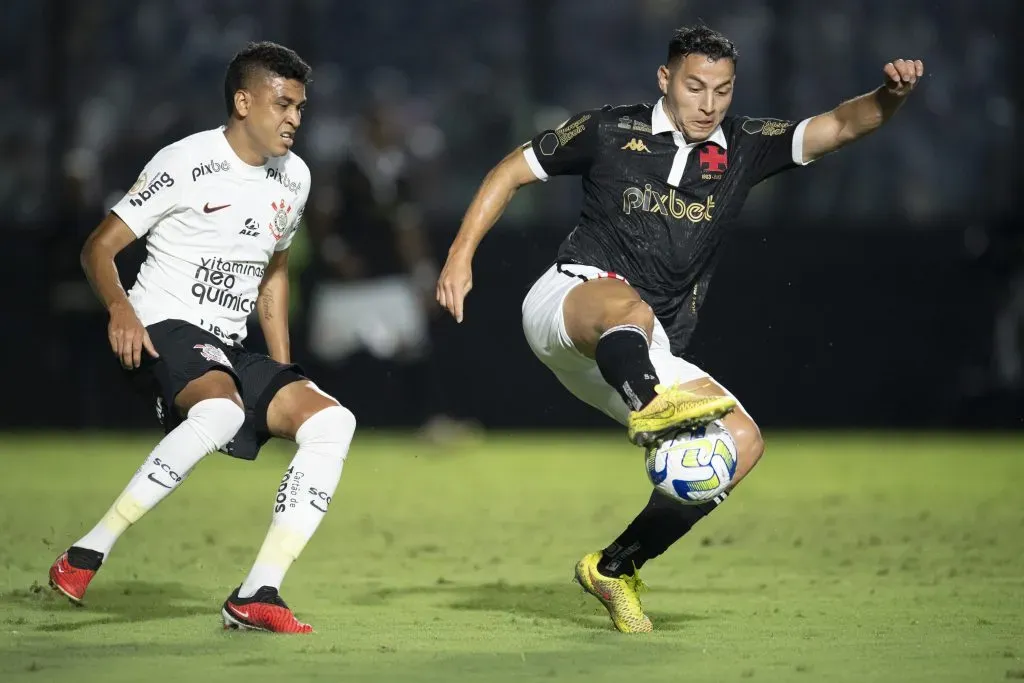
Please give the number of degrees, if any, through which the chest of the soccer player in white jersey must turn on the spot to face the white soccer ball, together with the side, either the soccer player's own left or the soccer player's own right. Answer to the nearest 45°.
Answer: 0° — they already face it

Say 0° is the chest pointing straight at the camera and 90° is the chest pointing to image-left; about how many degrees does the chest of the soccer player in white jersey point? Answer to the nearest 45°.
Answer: approximately 315°

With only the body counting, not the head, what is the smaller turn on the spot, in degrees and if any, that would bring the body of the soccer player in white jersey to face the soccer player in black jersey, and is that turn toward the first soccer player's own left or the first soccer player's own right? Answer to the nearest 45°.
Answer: approximately 45° to the first soccer player's own left
